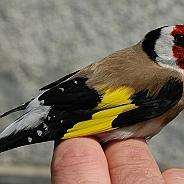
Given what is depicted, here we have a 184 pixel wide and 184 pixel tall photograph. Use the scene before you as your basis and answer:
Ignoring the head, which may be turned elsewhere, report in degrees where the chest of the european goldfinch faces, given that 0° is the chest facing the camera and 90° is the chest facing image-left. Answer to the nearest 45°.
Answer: approximately 270°
